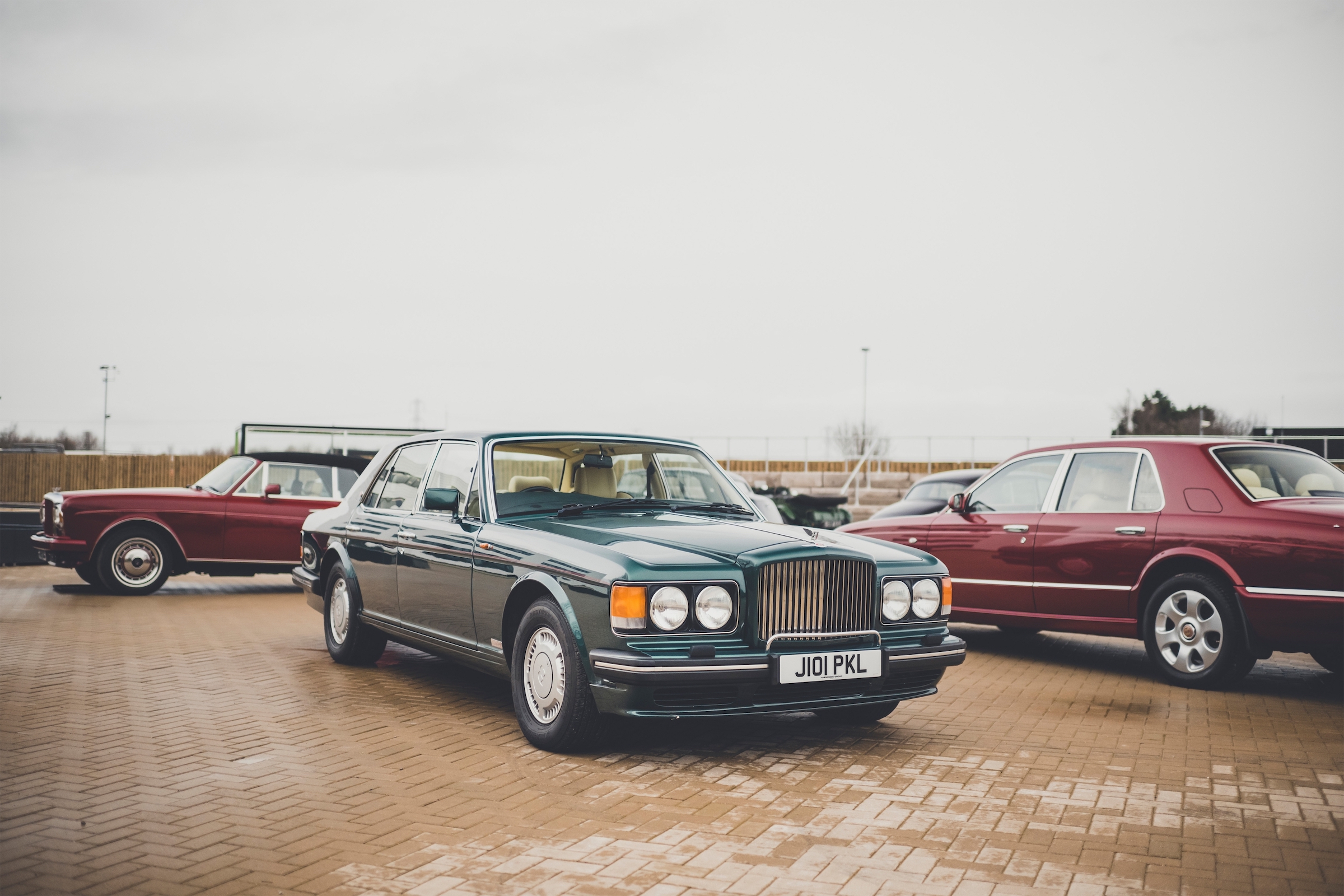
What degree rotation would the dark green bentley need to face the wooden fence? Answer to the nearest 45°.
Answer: approximately 180°

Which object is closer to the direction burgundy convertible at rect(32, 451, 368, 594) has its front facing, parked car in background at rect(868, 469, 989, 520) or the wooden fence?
the wooden fence

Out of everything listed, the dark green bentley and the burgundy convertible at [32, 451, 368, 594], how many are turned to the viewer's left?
1

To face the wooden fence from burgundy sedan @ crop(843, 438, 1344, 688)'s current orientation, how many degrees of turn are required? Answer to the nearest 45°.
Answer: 0° — it already faces it

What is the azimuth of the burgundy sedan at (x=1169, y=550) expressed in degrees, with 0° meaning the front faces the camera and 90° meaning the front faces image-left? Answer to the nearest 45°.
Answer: approximately 135°

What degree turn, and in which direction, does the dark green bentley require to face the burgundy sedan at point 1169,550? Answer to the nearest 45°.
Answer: approximately 90° to its left

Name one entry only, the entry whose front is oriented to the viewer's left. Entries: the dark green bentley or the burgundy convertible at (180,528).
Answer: the burgundy convertible

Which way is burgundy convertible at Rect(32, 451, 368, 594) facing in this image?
to the viewer's left

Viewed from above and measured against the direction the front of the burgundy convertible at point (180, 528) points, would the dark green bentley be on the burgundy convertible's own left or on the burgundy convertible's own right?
on the burgundy convertible's own left

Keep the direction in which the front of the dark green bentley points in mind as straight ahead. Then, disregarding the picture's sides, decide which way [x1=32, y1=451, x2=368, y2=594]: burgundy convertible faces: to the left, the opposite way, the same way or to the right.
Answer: to the right

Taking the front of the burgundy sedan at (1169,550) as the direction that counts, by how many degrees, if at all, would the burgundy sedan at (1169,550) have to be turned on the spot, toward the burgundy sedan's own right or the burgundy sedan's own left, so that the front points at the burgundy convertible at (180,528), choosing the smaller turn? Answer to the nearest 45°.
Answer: approximately 45° to the burgundy sedan's own left

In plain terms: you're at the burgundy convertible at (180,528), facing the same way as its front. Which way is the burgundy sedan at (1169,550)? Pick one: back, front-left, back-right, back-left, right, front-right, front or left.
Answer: back-left

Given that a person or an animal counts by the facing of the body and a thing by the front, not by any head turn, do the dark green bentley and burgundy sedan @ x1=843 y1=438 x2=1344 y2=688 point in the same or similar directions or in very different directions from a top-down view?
very different directions

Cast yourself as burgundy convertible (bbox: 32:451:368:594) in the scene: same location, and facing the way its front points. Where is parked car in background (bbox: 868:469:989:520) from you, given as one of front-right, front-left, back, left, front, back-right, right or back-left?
back
